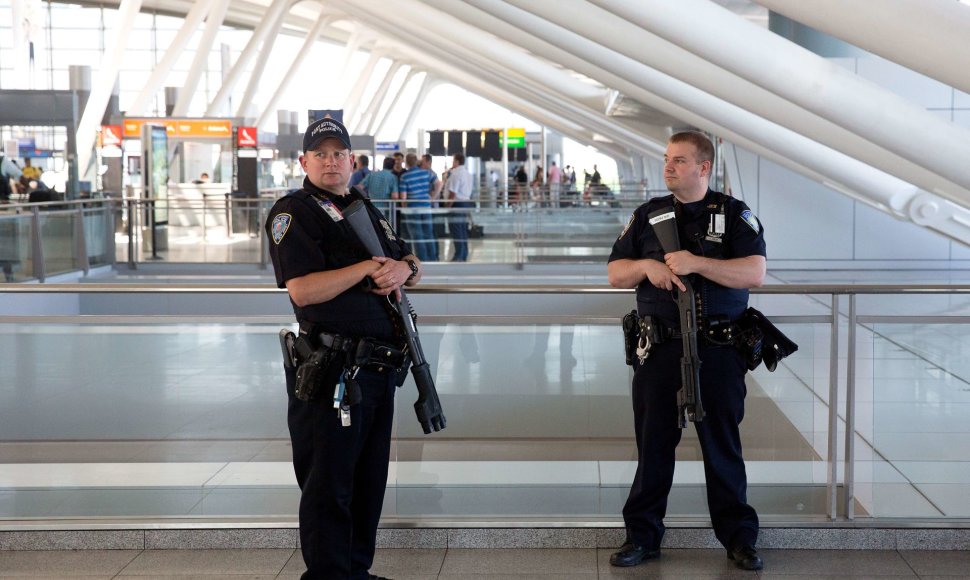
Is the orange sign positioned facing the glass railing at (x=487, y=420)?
yes

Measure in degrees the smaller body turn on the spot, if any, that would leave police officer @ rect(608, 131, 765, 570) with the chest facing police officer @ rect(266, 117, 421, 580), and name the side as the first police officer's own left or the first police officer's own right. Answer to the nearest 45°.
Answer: approximately 45° to the first police officer's own right

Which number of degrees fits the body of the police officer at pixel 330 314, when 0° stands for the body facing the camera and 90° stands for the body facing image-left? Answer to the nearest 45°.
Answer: approximately 315°

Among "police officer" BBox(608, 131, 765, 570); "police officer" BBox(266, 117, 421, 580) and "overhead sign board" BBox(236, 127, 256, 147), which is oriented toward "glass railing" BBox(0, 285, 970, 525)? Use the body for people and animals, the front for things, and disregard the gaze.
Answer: the overhead sign board

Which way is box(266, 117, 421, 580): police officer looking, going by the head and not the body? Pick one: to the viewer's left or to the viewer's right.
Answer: to the viewer's right

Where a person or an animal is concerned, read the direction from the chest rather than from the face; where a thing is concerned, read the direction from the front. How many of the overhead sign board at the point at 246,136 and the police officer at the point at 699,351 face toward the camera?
2

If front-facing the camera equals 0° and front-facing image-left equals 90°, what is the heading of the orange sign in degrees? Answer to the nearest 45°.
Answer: approximately 0°
